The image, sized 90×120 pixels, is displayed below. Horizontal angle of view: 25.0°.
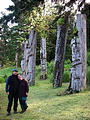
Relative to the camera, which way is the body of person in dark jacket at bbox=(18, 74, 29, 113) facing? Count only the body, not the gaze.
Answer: toward the camera

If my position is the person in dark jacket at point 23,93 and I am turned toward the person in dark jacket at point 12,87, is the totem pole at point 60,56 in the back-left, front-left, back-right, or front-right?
back-right

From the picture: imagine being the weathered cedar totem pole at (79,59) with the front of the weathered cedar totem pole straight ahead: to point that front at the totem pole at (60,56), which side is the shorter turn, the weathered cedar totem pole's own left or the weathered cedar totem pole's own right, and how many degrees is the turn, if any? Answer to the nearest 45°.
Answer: approximately 90° to the weathered cedar totem pole's own right

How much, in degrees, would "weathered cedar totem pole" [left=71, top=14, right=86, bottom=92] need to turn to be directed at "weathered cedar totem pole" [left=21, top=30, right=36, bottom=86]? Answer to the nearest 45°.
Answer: approximately 45° to its right

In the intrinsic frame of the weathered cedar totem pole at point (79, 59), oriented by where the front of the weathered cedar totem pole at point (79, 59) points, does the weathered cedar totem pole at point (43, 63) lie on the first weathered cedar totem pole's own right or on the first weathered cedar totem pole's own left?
on the first weathered cedar totem pole's own right
